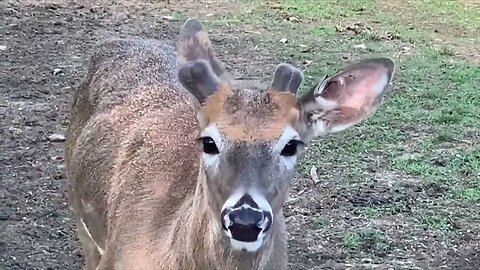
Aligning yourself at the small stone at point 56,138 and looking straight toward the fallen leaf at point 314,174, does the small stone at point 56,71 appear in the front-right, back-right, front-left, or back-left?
back-left

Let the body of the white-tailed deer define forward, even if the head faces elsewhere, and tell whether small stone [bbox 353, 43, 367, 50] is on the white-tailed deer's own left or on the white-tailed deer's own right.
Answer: on the white-tailed deer's own left

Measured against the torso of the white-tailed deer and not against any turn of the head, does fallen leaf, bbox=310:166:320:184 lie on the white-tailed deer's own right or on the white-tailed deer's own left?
on the white-tailed deer's own left

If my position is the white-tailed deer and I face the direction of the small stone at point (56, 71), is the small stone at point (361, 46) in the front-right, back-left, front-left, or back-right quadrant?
front-right

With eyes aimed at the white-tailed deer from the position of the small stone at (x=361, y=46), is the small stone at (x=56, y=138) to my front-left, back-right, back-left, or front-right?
front-right

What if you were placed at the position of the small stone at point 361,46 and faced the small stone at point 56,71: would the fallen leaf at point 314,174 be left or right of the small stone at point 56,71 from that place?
left

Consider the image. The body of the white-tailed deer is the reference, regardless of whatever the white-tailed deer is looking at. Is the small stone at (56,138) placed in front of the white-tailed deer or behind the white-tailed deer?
behind

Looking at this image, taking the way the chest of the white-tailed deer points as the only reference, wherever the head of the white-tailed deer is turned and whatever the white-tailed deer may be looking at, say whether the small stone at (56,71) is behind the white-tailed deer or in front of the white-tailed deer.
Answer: behind

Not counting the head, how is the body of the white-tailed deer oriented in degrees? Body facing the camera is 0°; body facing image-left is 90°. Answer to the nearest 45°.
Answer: approximately 315°
